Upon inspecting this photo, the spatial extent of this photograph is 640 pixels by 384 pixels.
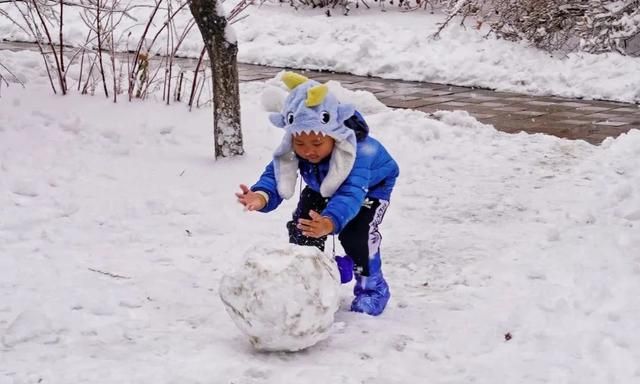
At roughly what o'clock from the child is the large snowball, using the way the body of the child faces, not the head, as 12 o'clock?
The large snowball is roughly at 11 o'clock from the child.

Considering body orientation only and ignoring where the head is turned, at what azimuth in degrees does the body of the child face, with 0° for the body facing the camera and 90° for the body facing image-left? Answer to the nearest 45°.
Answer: approximately 45°
